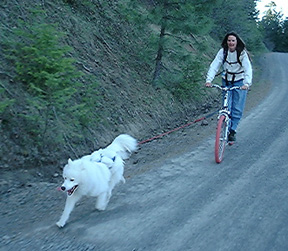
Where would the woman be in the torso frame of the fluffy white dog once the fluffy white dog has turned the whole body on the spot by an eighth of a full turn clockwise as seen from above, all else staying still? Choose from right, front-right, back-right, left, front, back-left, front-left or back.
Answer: back-right
